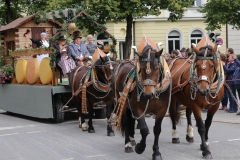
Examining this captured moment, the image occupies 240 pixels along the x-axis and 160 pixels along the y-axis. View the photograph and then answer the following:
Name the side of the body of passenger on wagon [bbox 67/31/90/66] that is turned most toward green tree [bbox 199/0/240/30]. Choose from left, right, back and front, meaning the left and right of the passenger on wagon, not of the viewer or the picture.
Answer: left

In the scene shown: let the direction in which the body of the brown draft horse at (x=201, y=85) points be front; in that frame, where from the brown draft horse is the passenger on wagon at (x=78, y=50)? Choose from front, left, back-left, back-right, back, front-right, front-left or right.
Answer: back

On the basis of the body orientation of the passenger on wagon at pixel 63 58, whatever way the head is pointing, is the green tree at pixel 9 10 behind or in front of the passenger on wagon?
behind

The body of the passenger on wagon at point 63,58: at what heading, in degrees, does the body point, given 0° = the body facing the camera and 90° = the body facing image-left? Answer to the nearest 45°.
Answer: approximately 315°

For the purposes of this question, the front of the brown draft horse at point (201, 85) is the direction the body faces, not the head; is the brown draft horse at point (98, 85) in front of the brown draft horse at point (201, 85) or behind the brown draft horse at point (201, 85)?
behind

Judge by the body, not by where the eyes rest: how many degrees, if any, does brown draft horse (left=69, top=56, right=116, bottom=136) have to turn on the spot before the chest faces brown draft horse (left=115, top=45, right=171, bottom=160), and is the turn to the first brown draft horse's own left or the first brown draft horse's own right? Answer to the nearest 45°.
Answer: approximately 45° to the first brown draft horse's own right

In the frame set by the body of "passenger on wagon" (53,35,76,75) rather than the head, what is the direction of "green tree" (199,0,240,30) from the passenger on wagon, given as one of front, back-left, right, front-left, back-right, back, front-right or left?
left

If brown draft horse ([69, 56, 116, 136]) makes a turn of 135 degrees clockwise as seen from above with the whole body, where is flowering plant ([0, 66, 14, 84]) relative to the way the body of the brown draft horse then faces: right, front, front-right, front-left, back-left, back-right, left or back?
front-right

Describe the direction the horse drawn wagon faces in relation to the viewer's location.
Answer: facing the viewer and to the right of the viewer

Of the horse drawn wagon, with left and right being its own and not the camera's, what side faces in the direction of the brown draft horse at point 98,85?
front
